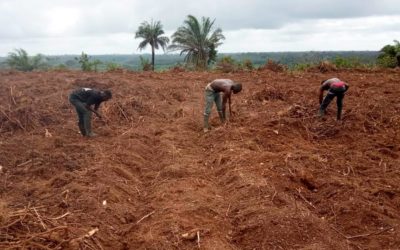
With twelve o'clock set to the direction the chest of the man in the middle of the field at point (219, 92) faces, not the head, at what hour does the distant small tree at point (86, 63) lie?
The distant small tree is roughly at 8 o'clock from the man in the middle of the field.

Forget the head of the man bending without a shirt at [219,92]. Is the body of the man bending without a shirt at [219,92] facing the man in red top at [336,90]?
yes

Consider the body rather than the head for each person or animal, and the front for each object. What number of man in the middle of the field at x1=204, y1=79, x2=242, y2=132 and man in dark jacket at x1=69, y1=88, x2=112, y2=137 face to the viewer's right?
2

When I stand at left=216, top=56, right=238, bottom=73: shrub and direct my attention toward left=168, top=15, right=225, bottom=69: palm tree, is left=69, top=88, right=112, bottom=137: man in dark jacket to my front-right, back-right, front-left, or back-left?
back-left

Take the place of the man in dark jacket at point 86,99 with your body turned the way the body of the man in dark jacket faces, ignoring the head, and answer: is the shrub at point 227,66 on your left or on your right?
on your left

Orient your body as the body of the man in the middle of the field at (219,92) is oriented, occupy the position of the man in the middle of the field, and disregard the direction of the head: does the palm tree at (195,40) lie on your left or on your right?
on your left

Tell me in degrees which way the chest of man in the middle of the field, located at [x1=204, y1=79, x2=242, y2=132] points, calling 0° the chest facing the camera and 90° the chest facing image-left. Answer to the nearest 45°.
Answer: approximately 270°

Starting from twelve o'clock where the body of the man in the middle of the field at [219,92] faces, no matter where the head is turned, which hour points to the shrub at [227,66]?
The shrub is roughly at 9 o'clock from the man in the middle of the field.

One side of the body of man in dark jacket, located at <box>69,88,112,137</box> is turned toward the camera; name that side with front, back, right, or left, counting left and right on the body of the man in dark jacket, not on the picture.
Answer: right
